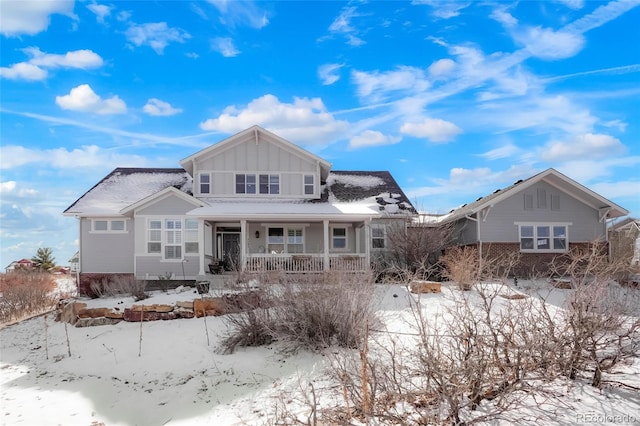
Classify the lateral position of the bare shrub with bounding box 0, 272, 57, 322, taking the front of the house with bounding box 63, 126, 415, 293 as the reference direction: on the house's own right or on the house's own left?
on the house's own right

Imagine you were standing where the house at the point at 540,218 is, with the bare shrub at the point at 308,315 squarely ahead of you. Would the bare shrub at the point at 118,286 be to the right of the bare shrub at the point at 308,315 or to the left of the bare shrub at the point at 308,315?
right

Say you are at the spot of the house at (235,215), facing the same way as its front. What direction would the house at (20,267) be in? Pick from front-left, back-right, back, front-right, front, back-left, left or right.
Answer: back-right

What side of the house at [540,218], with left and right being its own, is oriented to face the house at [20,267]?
right

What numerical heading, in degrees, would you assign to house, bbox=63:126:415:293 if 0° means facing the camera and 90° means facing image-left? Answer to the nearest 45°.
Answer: approximately 0°

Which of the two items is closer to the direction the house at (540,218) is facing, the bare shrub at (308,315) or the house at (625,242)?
the bare shrub

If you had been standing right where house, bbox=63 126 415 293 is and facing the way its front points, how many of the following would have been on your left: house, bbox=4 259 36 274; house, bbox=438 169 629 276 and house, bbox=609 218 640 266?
2

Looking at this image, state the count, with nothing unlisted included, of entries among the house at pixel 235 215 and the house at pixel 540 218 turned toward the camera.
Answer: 2

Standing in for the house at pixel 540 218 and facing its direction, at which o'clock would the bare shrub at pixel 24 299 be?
The bare shrub is roughly at 2 o'clock from the house.

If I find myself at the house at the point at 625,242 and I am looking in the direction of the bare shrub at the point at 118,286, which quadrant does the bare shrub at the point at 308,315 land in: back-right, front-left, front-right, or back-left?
front-left

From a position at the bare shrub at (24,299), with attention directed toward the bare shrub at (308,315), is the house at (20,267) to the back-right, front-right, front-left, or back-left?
back-left

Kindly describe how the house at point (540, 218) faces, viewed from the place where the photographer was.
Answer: facing the viewer

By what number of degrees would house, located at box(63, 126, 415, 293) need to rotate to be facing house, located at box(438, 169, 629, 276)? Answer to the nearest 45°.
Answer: approximately 90° to its left

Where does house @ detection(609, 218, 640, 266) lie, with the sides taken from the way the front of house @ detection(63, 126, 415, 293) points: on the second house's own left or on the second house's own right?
on the second house's own left
